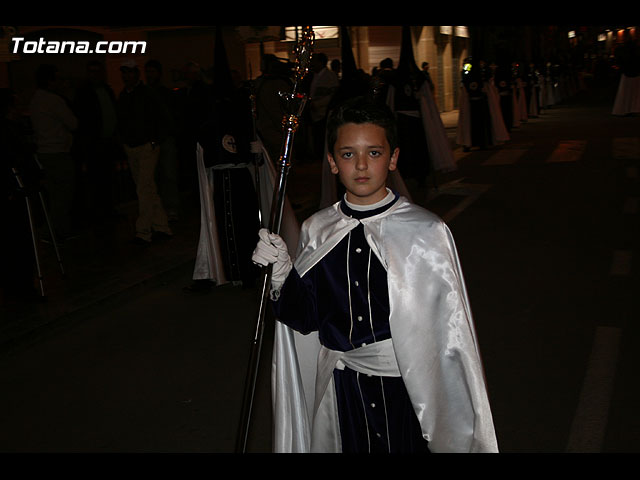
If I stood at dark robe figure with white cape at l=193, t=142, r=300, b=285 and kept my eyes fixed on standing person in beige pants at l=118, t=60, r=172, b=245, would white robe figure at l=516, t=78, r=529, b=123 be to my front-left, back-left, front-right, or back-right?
front-right
